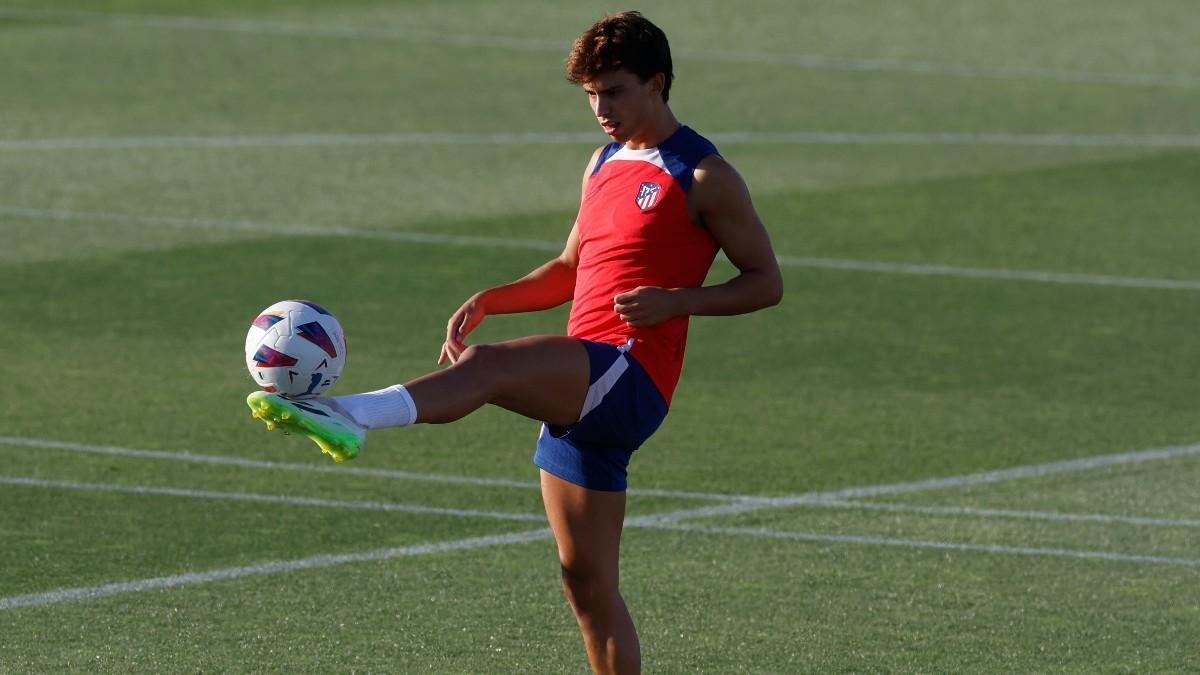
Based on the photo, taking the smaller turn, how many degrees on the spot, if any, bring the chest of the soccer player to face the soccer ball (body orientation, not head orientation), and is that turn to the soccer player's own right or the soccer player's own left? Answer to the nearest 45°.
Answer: approximately 45° to the soccer player's own right

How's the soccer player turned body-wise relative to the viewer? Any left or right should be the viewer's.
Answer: facing the viewer and to the left of the viewer
